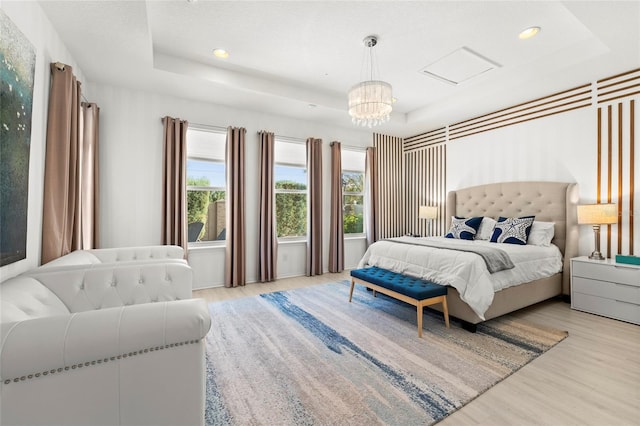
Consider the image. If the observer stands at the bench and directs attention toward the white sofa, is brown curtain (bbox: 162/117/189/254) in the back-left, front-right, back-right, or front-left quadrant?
front-right

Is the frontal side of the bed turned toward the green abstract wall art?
yes

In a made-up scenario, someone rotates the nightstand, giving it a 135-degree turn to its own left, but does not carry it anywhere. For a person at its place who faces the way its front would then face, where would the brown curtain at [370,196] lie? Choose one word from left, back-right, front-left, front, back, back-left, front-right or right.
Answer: back

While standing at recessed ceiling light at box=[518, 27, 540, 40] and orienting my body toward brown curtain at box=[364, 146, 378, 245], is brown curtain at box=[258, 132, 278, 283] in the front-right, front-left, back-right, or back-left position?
front-left

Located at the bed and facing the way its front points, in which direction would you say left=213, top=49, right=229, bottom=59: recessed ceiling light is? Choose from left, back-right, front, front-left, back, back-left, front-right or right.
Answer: front

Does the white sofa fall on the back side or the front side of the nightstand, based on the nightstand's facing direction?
on the front side

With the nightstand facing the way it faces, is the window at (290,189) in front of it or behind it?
in front

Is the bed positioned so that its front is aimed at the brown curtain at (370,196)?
no

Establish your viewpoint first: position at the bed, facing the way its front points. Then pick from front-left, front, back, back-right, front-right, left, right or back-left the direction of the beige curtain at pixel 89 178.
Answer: front

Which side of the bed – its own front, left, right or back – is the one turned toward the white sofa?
front

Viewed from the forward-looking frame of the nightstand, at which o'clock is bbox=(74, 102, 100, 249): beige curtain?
The beige curtain is roughly at 12 o'clock from the nightstand.

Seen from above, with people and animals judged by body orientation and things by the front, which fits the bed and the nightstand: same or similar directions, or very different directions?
same or similar directions

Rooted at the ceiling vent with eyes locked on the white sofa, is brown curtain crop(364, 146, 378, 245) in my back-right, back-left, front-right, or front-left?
back-right

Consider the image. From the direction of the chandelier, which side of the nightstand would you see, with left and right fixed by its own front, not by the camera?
front

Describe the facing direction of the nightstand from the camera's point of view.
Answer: facing the viewer and to the left of the viewer
